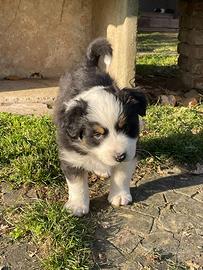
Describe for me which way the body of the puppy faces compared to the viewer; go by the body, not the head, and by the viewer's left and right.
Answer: facing the viewer

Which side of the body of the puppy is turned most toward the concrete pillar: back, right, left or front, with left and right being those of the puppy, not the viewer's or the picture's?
back
